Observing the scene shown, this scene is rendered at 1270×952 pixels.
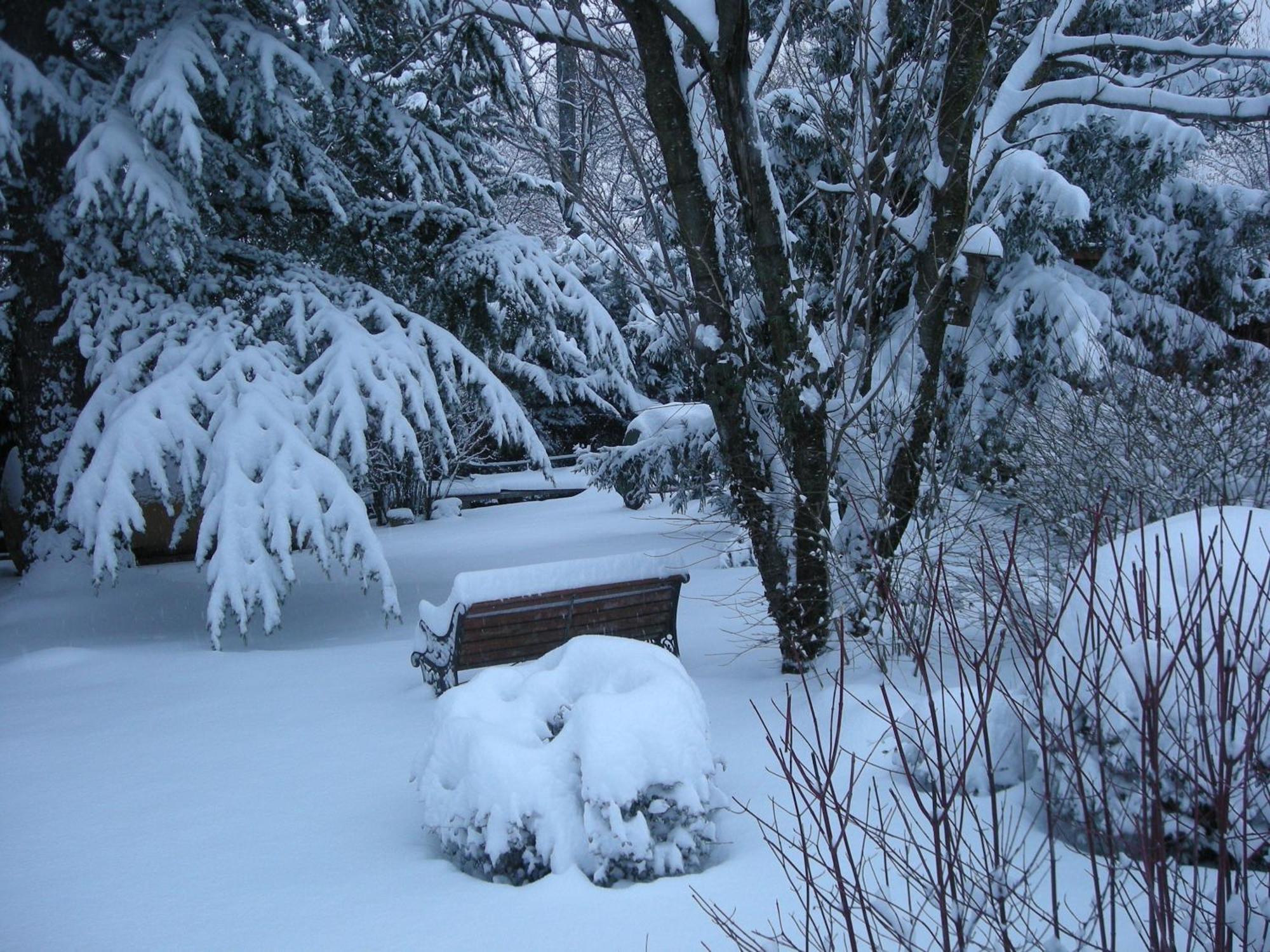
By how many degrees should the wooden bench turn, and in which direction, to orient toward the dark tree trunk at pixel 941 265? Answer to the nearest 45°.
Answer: approximately 135° to its right

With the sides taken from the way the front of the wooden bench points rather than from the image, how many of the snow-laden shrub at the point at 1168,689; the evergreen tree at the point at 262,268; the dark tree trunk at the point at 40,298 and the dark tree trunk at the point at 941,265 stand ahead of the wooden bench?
2

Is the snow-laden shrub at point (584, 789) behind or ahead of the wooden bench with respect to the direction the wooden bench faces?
behind

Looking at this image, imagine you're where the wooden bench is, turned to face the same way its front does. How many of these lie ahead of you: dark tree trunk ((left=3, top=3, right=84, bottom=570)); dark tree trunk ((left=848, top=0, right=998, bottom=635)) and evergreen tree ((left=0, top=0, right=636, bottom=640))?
2

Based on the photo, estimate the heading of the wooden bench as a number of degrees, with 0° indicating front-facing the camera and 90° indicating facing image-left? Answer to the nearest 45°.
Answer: approximately 135°
